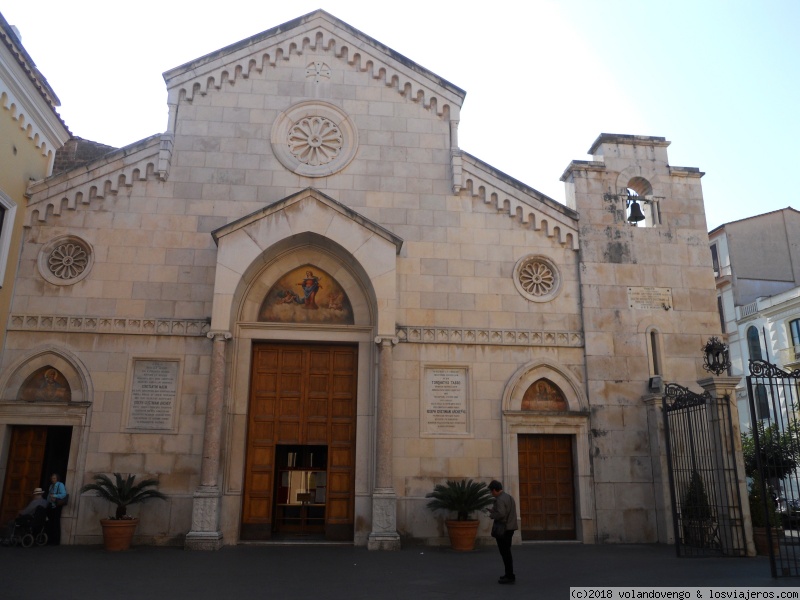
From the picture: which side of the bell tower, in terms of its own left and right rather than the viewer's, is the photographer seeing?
front

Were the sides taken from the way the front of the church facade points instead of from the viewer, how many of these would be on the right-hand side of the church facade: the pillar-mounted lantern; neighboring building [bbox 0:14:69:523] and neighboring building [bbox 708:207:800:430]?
1

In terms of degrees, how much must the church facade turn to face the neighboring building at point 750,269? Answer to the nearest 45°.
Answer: approximately 135° to its left

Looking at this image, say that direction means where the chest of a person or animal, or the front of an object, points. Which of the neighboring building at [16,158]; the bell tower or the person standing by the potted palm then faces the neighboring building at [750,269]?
the neighboring building at [16,158]

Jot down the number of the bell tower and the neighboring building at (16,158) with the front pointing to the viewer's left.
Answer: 0

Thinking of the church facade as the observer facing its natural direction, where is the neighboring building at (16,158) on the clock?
The neighboring building is roughly at 3 o'clock from the church facade.

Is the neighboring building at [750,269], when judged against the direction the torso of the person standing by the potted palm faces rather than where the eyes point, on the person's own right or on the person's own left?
on the person's own right

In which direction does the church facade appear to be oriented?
toward the camera

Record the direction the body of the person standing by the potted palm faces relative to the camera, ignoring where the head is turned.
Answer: to the viewer's left

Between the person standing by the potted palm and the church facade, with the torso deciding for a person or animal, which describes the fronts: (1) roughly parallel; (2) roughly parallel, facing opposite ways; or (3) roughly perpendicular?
roughly perpendicular
